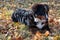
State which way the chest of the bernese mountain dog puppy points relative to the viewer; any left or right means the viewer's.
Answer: facing the viewer and to the right of the viewer
